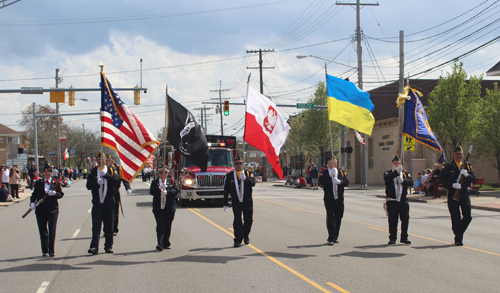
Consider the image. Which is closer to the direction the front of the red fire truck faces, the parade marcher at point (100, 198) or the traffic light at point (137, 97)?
the parade marcher

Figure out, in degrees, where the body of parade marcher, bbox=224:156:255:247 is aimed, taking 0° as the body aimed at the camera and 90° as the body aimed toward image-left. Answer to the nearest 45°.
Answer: approximately 0°

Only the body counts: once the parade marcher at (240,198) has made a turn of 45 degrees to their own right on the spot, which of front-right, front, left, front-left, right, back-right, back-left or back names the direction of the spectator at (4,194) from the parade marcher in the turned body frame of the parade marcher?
right

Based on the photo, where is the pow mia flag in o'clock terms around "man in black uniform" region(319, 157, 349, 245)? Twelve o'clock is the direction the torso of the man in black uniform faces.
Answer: The pow mia flag is roughly at 3 o'clock from the man in black uniform.

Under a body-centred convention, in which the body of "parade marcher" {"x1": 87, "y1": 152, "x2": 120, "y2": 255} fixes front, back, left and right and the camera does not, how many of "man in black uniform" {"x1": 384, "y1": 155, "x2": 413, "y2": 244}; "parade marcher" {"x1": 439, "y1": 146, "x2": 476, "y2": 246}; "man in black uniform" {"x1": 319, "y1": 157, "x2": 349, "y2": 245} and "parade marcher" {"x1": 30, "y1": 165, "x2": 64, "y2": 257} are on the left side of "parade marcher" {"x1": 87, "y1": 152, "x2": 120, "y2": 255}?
3

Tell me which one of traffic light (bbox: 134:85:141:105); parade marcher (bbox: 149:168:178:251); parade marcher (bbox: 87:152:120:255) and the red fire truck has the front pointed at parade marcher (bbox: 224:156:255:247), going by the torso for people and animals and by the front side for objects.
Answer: the red fire truck

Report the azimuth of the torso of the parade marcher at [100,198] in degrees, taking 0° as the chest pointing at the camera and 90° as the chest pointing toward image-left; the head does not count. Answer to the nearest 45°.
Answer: approximately 0°

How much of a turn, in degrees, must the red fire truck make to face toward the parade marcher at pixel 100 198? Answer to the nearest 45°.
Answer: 0° — it already faces them

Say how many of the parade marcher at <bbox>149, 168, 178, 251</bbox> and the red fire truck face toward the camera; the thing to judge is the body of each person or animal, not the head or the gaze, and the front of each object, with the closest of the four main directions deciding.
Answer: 2

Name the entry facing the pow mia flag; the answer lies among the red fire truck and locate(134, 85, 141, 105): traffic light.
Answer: the red fire truck
